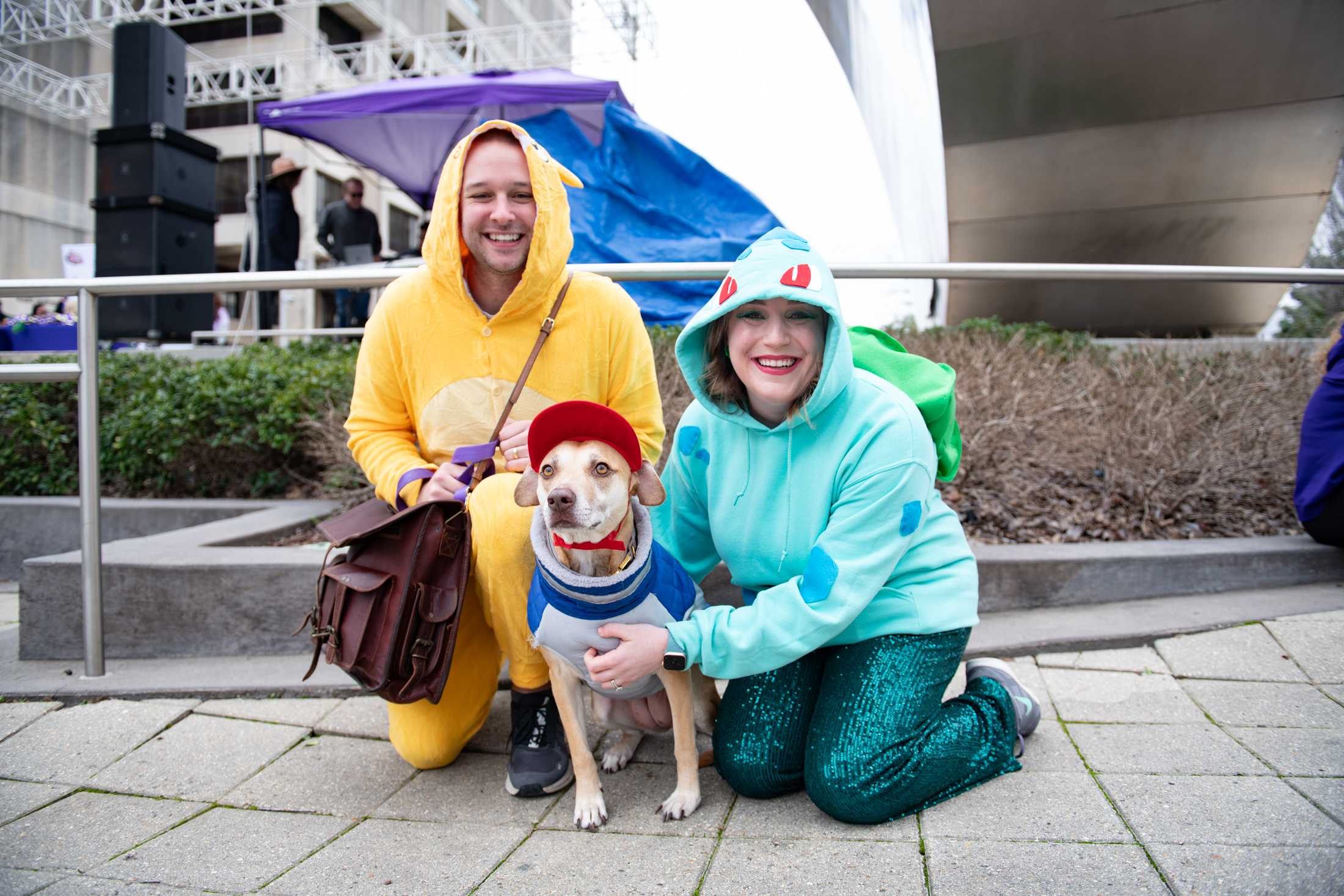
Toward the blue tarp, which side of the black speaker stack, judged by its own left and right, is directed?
left

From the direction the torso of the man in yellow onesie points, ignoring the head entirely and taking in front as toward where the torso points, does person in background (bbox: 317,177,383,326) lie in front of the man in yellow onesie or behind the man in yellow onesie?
behind
